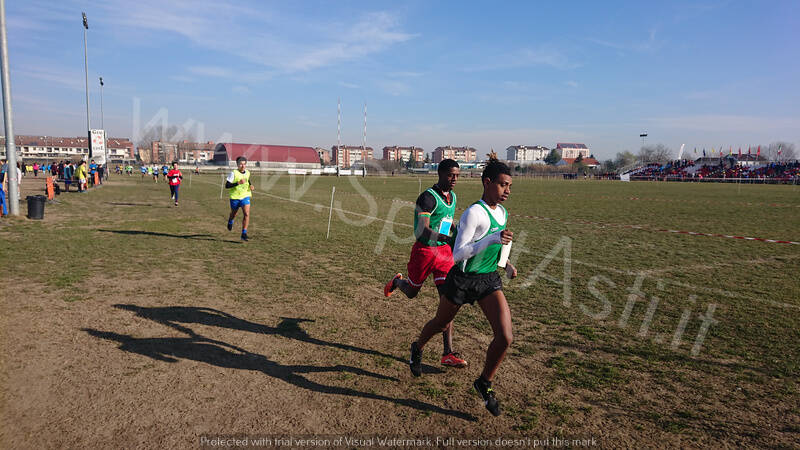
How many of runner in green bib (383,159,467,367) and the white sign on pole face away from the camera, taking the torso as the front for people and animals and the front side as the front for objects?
0

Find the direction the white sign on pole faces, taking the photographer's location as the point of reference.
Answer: facing the viewer

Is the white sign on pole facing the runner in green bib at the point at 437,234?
yes

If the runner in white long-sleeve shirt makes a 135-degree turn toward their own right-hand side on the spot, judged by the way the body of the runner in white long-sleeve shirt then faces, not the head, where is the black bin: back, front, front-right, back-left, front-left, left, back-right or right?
front-right

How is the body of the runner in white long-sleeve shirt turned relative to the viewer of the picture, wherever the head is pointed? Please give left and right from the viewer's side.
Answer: facing the viewer and to the right of the viewer

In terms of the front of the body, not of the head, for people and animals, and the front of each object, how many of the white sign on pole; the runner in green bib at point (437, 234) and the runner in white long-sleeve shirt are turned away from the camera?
0
